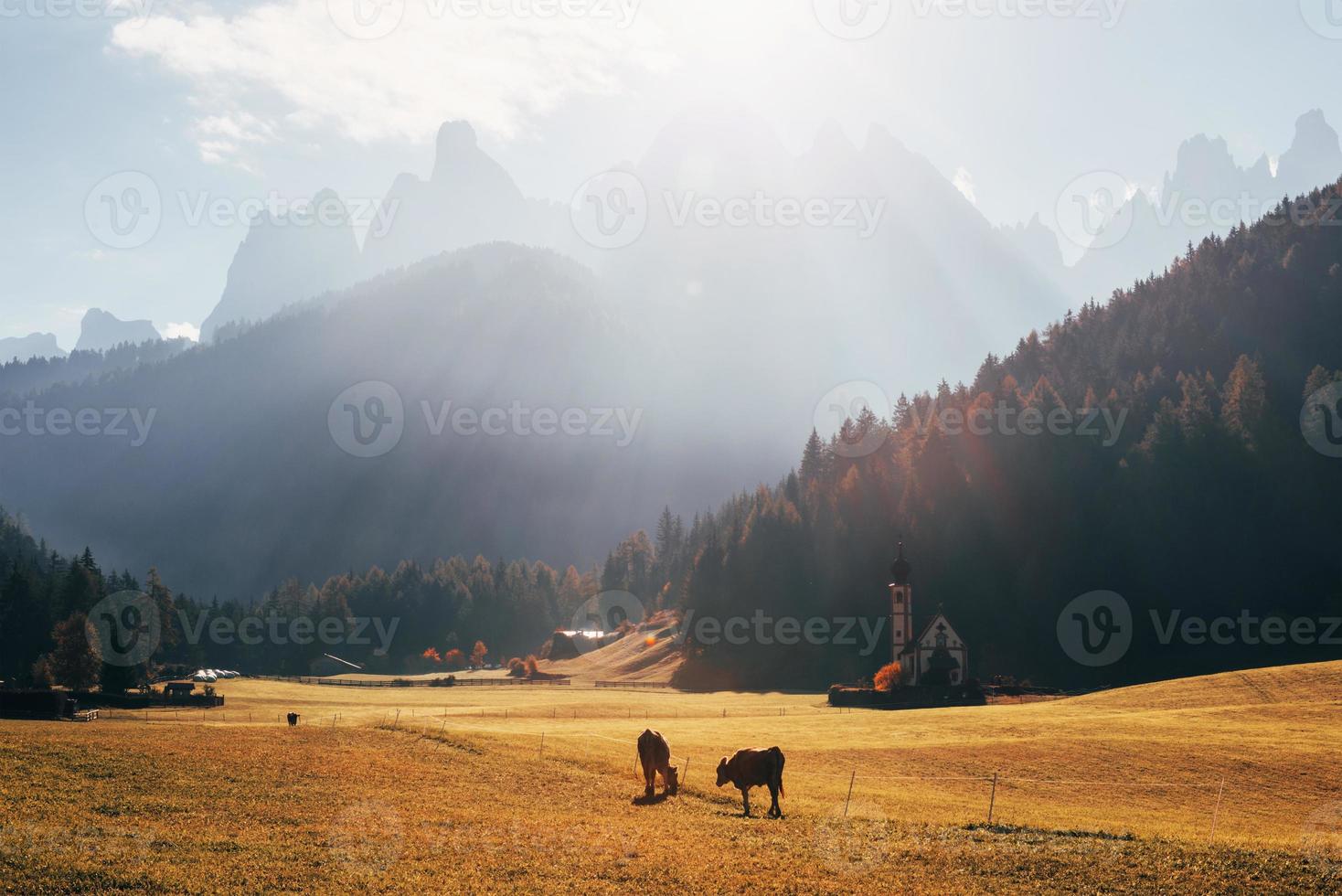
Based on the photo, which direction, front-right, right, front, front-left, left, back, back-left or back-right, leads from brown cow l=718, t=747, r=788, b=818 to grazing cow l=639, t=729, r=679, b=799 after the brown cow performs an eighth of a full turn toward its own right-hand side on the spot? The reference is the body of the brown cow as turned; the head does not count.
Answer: front

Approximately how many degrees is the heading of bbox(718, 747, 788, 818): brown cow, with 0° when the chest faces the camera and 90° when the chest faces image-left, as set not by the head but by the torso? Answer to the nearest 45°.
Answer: approximately 90°
